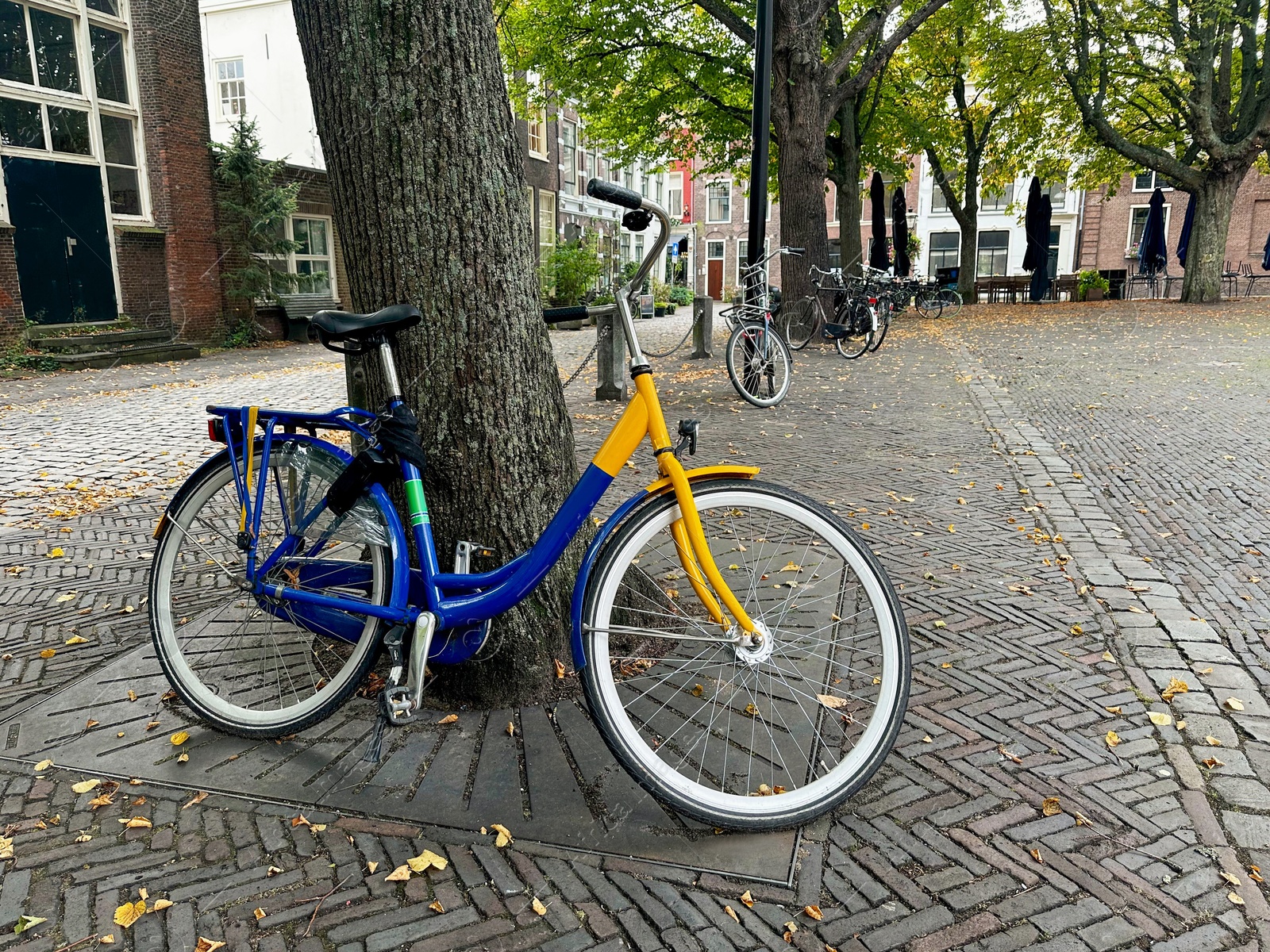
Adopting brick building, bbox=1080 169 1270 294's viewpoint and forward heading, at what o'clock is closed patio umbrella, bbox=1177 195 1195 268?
The closed patio umbrella is roughly at 12 o'clock from the brick building.

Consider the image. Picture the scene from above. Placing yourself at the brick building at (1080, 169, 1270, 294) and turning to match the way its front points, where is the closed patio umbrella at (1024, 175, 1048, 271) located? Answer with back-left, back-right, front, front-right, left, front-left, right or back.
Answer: front

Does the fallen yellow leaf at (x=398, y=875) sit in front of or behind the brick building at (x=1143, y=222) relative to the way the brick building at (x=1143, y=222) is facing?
in front

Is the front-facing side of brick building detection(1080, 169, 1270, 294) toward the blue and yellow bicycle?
yes

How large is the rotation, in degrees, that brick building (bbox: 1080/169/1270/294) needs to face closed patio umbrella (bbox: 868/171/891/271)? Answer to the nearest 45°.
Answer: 0° — it already faces it

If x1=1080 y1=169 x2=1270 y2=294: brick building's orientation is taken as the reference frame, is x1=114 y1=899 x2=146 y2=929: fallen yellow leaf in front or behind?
in front

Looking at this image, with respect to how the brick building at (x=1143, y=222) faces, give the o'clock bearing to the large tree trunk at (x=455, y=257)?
The large tree trunk is roughly at 12 o'clock from the brick building.

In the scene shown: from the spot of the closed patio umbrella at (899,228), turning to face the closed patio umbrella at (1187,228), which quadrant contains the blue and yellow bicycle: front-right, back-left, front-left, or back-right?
back-right

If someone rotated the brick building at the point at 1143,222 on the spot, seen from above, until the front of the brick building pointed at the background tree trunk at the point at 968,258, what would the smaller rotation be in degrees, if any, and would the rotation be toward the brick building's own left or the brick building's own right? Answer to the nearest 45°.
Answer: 0° — it already faces it

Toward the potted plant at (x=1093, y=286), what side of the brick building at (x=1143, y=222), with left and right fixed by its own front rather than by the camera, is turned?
front

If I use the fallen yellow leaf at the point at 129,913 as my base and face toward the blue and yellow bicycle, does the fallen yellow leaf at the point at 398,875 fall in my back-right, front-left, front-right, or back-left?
front-right

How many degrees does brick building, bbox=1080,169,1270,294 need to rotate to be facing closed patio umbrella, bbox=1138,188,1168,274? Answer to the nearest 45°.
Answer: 0° — it already faces it

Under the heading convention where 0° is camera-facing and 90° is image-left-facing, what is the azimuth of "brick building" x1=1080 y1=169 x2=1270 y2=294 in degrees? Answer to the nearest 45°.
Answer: approximately 0°
